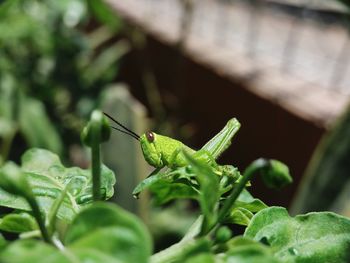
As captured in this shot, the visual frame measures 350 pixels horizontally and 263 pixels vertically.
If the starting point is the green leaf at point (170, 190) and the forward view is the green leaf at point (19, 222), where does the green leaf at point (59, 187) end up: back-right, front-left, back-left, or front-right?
front-right

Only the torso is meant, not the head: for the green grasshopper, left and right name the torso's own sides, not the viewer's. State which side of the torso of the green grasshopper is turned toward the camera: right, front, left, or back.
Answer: left
